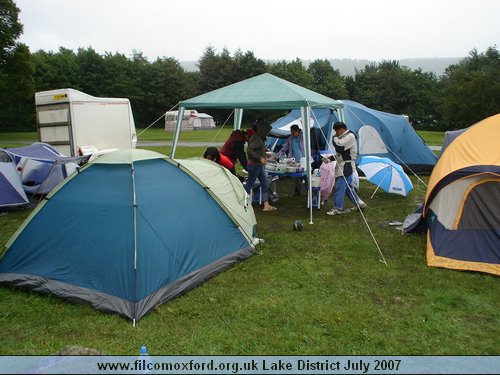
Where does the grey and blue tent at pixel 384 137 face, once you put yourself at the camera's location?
facing the viewer and to the left of the viewer

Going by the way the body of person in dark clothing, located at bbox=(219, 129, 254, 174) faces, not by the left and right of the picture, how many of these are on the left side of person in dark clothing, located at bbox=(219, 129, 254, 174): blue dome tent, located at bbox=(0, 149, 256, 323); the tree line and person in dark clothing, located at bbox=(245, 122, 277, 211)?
1

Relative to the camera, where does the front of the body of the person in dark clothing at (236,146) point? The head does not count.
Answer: to the viewer's right

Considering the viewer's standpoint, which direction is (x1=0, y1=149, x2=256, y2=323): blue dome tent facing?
facing away from the viewer and to the right of the viewer

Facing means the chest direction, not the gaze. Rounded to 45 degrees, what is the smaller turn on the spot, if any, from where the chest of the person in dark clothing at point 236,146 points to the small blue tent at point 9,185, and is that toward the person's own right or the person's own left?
approximately 180°

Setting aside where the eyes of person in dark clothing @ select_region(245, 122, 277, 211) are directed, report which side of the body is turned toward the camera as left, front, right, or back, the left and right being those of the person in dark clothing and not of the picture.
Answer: right

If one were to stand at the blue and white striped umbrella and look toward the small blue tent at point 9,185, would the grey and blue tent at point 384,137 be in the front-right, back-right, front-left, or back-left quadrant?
back-right

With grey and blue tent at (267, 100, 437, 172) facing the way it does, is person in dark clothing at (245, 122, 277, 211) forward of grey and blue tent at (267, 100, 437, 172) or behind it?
forward
